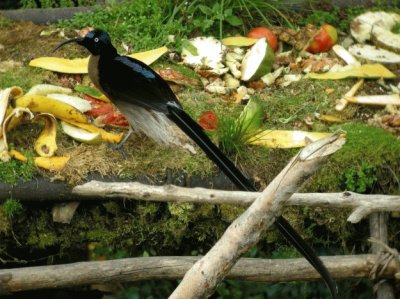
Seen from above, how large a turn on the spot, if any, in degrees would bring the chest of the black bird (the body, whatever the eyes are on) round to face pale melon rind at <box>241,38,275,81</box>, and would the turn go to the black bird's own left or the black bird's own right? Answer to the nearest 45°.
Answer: approximately 135° to the black bird's own right

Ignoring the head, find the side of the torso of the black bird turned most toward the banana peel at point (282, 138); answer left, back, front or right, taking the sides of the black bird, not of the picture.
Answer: back

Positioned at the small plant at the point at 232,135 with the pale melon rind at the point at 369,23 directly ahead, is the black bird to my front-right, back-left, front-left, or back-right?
back-left

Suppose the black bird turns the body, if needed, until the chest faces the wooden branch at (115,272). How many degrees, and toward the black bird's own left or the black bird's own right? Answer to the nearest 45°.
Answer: approximately 90° to the black bird's own left

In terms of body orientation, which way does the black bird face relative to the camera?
to the viewer's left

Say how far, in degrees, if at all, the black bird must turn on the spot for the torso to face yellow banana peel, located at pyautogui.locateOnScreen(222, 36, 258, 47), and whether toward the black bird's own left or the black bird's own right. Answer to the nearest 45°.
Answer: approximately 135° to the black bird's own right

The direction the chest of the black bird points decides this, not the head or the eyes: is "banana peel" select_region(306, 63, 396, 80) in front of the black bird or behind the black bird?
behind

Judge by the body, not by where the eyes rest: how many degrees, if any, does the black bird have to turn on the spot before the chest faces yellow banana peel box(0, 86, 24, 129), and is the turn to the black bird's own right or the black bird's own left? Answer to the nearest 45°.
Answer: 0° — it already faces it

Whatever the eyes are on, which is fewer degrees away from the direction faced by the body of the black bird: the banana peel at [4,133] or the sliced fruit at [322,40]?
the banana peel

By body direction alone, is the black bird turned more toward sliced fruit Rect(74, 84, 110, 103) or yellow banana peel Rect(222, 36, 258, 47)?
the sliced fruit

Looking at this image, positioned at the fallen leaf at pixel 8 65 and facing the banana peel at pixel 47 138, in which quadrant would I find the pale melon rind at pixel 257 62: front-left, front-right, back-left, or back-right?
front-left

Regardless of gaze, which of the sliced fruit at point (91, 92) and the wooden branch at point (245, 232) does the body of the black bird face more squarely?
the sliced fruit
